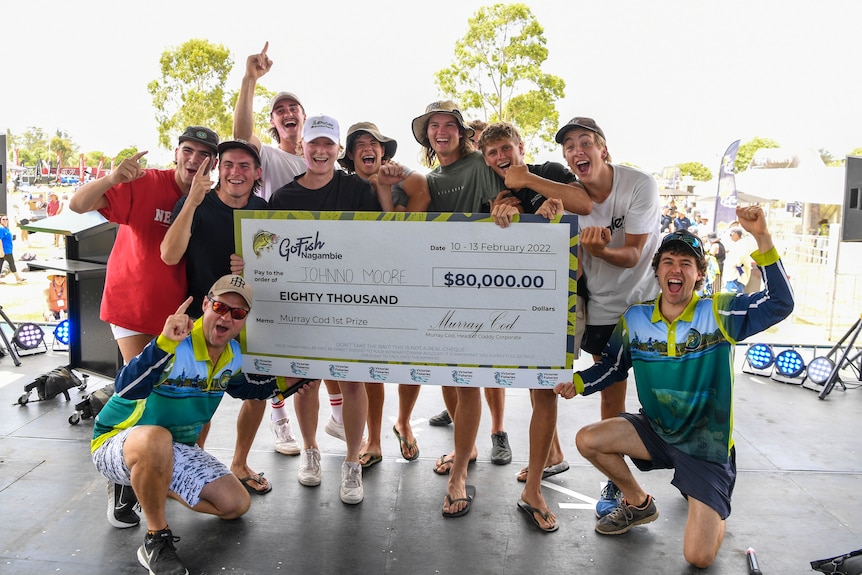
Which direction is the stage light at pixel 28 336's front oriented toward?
toward the camera

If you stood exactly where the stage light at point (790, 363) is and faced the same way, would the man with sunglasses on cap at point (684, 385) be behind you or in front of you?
in front

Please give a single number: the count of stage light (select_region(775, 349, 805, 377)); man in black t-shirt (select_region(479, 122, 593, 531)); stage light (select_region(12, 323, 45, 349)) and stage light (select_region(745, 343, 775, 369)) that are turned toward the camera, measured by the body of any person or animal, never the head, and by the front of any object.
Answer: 4

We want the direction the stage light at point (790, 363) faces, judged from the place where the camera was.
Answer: facing the viewer

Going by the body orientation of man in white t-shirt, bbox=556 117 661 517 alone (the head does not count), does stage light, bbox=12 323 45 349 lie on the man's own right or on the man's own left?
on the man's own right

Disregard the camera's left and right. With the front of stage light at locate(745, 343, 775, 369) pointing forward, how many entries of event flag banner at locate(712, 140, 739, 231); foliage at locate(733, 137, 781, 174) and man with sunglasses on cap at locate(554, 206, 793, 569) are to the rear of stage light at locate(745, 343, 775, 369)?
2

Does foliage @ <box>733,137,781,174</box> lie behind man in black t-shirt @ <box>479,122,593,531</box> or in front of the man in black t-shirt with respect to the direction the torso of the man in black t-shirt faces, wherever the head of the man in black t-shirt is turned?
behind

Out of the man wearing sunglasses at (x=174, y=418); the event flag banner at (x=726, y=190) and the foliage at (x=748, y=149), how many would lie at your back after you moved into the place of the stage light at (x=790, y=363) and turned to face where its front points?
2

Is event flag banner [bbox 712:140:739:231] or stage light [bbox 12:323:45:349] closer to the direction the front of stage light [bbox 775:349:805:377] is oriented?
the stage light

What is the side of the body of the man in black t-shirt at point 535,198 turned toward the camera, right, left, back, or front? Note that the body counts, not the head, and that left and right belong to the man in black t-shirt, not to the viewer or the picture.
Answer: front

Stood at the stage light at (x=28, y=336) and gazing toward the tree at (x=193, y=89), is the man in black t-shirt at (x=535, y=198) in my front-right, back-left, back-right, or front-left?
back-right

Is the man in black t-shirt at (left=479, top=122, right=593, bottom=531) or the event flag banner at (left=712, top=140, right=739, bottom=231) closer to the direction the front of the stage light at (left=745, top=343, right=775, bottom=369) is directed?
the man in black t-shirt

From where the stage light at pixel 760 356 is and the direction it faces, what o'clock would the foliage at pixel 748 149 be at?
The foliage is roughly at 6 o'clock from the stage light.
